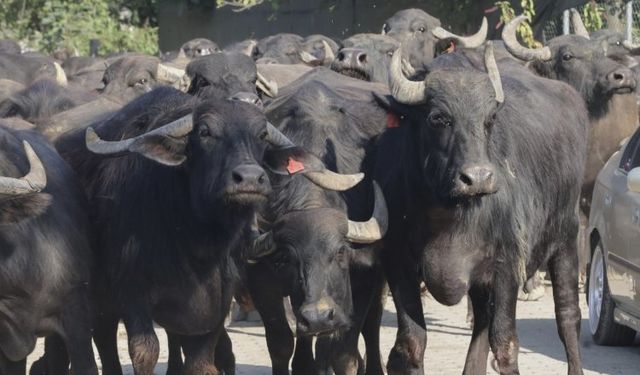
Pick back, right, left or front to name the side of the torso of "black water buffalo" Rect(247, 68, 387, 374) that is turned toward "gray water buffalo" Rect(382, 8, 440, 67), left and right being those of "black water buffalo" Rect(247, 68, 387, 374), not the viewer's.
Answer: back

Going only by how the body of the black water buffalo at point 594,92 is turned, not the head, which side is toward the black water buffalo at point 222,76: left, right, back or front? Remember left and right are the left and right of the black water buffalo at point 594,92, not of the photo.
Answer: right

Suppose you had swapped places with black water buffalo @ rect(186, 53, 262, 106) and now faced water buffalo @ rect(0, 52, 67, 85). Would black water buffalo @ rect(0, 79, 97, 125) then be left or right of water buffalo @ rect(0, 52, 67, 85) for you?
left

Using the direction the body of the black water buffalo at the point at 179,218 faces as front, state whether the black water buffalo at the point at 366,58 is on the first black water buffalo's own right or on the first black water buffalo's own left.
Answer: on the first black water buffalo's own left
